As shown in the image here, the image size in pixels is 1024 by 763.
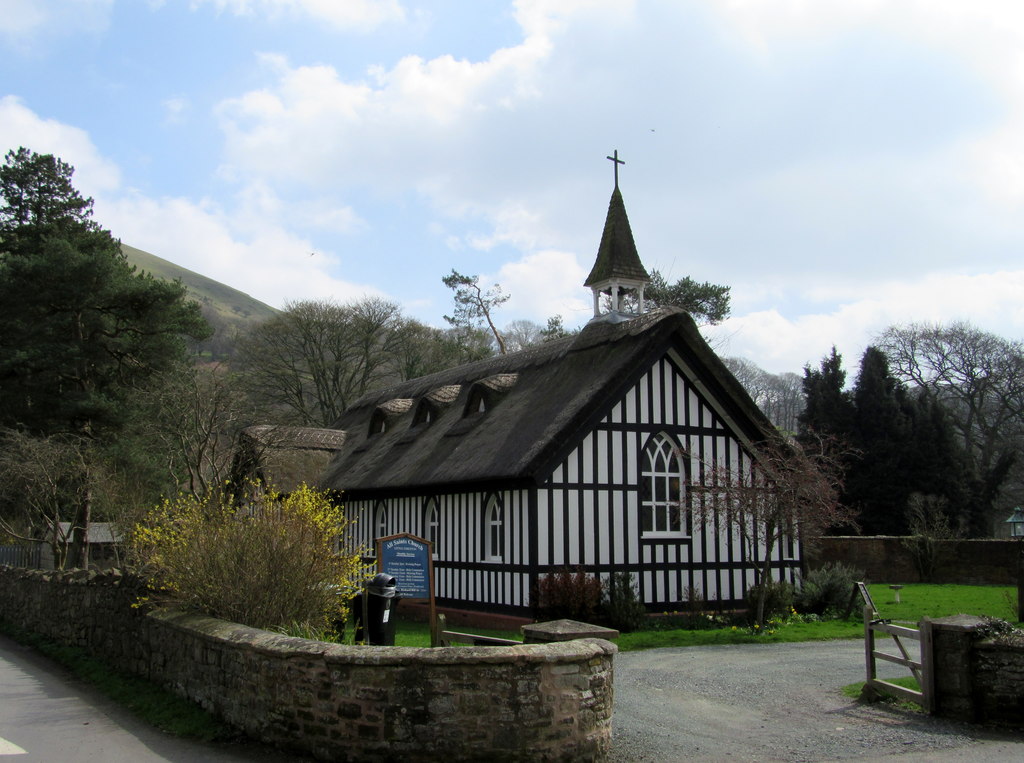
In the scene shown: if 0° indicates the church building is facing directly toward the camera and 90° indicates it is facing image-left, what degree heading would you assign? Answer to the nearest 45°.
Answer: approximately 315°

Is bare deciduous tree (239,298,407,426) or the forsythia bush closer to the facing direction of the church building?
the forsythia bush

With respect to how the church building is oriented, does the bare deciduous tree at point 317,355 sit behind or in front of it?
behind

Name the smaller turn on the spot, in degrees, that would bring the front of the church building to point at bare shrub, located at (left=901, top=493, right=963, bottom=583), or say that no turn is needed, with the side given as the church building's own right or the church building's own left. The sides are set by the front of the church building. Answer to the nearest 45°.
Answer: approximately 90° to the church building's own left

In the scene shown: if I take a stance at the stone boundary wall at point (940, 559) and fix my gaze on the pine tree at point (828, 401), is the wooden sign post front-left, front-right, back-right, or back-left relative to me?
back-left

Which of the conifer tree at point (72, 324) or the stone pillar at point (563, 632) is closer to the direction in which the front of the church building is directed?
the stone pillar

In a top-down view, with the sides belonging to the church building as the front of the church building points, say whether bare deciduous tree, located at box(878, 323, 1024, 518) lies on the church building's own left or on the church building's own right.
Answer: on the church building's own left

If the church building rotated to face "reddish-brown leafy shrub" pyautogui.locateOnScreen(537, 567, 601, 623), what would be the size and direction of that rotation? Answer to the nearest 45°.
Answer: approximately 45° to its right

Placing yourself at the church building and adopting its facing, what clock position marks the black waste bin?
The black waste bin is roughly at 2 o'clock from the church building.

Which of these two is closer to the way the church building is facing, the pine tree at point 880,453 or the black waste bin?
the black waste bin
